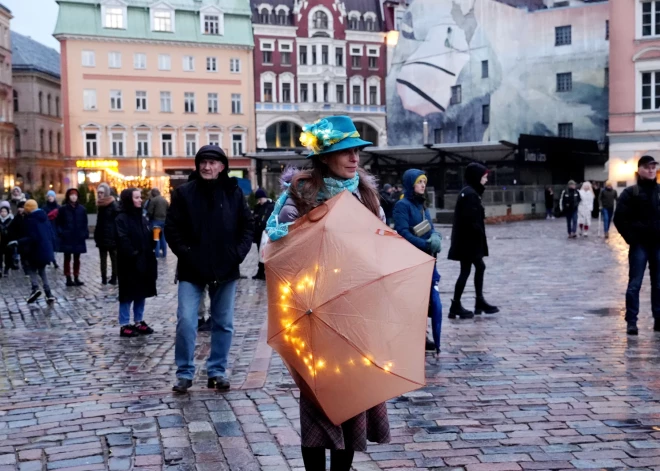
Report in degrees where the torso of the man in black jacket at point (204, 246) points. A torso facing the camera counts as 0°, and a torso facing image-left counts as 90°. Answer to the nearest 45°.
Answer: approximately 0°

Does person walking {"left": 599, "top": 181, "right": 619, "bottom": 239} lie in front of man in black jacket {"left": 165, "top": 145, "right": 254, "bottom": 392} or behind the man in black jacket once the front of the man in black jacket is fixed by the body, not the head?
behind

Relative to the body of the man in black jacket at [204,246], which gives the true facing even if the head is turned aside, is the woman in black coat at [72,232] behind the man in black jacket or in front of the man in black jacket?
behind
